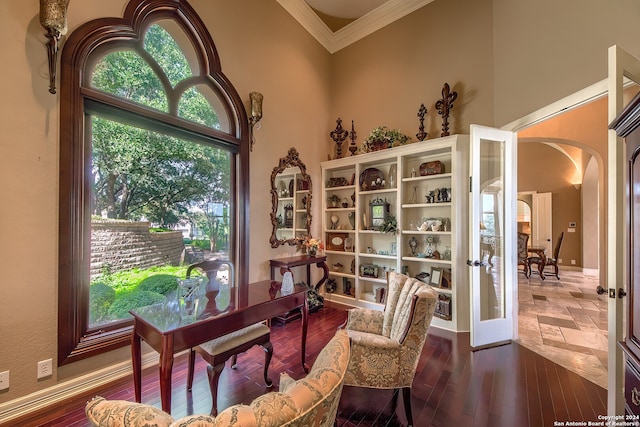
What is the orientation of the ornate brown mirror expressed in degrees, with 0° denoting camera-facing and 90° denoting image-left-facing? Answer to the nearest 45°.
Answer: approximately 315°

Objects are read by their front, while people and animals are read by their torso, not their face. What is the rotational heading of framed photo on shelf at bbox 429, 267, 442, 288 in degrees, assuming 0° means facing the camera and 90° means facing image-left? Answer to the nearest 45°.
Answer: approximately 45°
